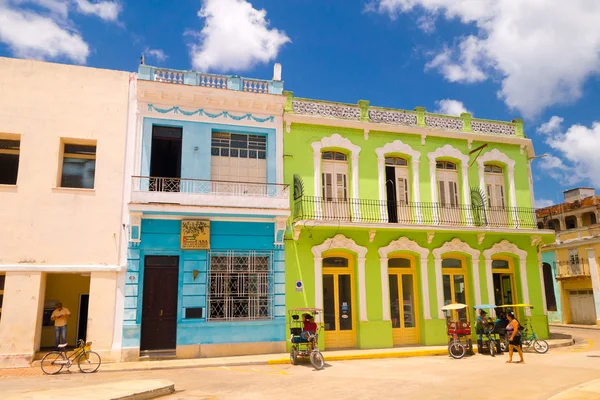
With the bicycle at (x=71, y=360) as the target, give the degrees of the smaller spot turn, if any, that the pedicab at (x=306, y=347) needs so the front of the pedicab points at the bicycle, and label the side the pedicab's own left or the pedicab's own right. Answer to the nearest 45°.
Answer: approximately 135° to the pedicab's own right

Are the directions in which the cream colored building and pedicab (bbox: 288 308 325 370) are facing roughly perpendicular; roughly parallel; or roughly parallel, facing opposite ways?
roughly parallel

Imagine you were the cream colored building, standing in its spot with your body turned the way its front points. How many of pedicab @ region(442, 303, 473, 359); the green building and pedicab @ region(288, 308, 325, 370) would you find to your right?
0

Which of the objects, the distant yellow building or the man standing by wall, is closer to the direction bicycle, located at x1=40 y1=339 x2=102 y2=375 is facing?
the distant yellow building

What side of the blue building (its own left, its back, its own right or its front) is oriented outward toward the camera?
front

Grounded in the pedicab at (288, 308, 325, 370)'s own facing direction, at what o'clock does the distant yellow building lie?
The distant yellow building is roughly at 9 o'clock from the pedicab.

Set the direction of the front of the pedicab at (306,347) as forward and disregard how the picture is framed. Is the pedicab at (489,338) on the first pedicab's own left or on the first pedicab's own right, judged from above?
on the first pedicab's own left

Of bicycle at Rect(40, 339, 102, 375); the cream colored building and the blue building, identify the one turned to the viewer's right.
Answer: the bicycle

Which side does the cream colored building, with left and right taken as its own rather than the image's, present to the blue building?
left

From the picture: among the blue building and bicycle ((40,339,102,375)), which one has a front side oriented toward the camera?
the blue building

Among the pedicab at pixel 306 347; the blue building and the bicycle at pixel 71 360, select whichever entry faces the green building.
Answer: the bicycle

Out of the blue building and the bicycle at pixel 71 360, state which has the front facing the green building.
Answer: the bicycle

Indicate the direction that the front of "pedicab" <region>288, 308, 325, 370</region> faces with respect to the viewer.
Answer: facing the viewer and to the right of the viewer

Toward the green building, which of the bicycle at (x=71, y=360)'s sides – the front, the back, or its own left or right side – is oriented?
front

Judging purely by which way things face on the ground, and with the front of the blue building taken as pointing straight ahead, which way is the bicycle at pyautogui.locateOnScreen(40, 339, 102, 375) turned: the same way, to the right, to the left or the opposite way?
to the left

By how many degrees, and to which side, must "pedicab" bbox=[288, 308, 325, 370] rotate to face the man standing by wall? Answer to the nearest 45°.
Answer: approximately 135° to its right

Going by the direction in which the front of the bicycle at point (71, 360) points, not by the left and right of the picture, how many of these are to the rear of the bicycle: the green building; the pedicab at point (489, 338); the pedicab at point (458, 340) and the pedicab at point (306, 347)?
0

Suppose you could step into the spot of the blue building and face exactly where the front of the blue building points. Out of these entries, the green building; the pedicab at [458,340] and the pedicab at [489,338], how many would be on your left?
3

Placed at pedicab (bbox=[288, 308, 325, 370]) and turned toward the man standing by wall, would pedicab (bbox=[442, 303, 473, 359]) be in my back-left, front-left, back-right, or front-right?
back-right

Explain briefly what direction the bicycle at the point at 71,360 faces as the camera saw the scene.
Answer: facing to the right of the viewer
